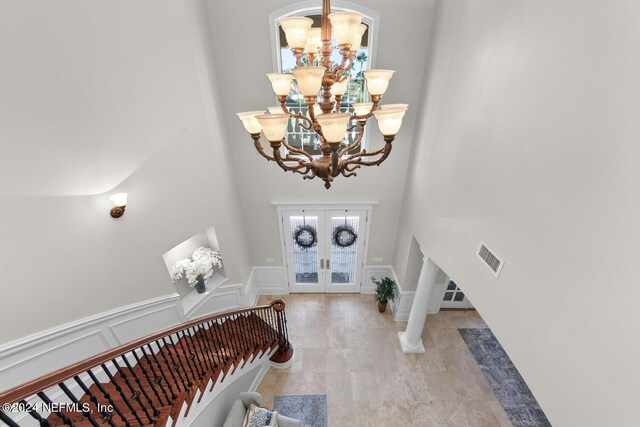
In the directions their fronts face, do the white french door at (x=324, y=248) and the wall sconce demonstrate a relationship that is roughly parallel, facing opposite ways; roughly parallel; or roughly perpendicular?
roughly perpendicular

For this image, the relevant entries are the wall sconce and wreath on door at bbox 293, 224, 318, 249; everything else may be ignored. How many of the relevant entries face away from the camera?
0

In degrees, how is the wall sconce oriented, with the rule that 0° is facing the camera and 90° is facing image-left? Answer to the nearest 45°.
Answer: approximately 315°

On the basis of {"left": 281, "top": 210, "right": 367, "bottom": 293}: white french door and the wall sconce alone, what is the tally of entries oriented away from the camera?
0

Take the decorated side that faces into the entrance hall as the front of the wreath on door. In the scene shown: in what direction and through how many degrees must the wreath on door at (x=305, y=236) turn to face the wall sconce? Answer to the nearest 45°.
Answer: approximately 45° to its right

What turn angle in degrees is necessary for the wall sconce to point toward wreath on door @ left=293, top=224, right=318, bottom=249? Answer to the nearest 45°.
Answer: approximately 45° to its left

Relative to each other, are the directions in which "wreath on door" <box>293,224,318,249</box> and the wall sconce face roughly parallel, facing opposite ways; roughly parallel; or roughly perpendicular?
roughly perpendicular

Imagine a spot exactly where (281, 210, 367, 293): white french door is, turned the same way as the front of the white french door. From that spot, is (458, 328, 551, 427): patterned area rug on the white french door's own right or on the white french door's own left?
on the white french door's own left

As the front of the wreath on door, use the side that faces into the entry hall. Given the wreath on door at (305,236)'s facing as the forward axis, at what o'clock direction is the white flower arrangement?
The white flower arrangement is roughly at 2 o'clock from the wreath on door.

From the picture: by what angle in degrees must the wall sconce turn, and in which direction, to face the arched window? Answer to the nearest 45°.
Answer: approximately 45° to its left

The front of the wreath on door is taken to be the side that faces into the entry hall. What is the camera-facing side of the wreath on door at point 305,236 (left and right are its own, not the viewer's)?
front
